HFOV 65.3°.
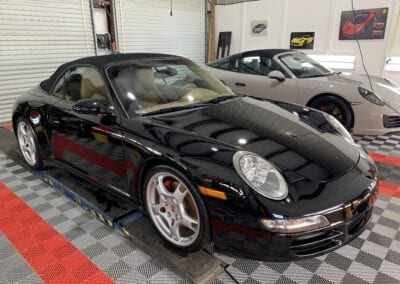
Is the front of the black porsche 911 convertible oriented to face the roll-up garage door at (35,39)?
no

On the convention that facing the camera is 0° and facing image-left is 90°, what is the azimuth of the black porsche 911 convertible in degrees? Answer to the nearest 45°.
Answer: approximately 315°

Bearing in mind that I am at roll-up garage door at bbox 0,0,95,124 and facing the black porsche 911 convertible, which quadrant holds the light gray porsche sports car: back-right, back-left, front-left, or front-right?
front-left

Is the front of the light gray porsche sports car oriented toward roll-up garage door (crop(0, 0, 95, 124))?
no

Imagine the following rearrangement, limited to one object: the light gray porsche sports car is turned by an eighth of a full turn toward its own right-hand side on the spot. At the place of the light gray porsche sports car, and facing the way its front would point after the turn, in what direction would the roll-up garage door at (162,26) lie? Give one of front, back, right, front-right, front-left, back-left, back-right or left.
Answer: back-right

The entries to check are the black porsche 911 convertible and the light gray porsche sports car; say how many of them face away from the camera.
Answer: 0

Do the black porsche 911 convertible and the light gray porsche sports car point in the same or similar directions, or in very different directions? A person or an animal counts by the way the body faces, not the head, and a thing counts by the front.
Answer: same or similar directions

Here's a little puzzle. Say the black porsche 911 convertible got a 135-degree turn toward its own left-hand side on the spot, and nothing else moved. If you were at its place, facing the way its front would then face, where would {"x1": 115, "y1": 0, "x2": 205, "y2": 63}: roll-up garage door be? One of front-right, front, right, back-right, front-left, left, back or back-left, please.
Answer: front

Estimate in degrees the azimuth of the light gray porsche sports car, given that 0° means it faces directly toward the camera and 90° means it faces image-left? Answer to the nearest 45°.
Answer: approximately 315°

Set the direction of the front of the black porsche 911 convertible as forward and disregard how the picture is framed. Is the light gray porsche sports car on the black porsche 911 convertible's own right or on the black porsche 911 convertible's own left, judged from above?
on the black porsche 911 convertible's own left
